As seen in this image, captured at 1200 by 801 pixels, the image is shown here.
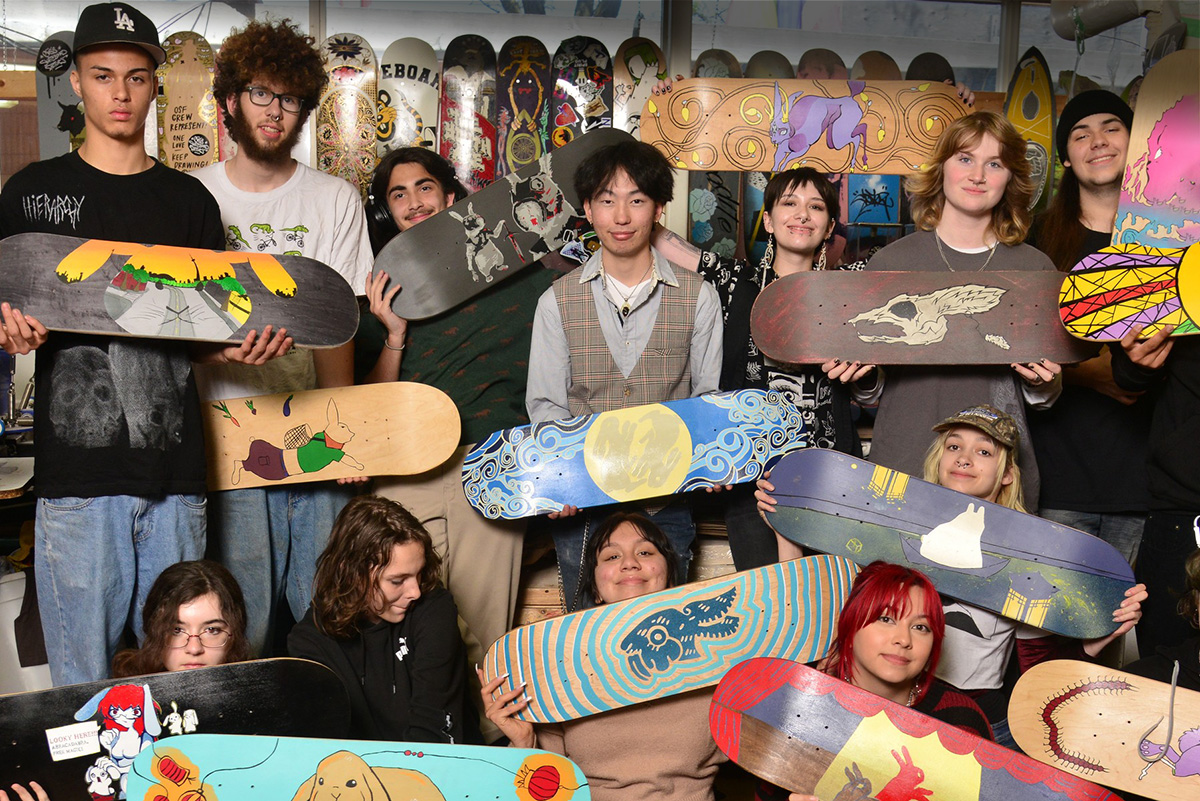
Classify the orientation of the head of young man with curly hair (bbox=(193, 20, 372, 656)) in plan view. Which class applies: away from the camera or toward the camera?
toward the camera

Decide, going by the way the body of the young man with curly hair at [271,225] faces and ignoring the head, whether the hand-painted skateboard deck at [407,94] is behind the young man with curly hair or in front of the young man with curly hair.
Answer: behind

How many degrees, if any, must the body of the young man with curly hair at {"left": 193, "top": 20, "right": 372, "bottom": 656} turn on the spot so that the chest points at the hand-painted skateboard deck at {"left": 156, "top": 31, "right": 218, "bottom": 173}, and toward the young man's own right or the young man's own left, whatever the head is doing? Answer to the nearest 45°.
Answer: approximately 180°

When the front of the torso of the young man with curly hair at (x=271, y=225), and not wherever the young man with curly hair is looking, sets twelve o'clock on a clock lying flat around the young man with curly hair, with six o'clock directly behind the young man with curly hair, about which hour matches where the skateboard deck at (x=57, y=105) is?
The skateboard deck is roughly at 5 o'clock from the young man with curly hair.

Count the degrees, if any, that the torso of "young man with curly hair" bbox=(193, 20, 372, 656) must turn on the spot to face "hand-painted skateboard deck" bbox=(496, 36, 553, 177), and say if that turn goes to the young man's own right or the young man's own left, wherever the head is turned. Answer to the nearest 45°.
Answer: approximately 135° to the young man's own left

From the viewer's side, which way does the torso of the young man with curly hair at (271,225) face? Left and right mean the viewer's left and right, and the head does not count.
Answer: facing the viewer

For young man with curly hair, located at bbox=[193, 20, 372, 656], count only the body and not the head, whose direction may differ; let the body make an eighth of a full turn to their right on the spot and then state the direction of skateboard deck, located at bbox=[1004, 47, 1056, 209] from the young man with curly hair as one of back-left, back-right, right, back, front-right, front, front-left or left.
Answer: back-left

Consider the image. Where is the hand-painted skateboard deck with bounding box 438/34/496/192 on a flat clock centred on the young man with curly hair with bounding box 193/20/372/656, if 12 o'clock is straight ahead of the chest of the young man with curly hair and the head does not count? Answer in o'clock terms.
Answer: The hand-painted skateboard deck is roughly at 7 o'clock from the young man with curly hair.

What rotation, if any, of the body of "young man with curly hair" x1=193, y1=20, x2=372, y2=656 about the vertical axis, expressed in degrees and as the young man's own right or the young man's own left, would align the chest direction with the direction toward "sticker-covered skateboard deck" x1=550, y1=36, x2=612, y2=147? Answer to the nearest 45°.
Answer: approximately 135° to the young man's own left
